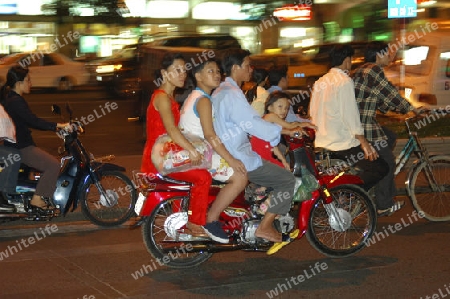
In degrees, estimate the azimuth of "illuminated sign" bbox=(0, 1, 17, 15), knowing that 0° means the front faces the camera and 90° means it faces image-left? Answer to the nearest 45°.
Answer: approximately 0°

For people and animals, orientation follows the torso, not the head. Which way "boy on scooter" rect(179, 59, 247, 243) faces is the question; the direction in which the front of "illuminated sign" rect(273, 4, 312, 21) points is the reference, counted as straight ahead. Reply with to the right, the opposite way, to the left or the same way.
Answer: to the left

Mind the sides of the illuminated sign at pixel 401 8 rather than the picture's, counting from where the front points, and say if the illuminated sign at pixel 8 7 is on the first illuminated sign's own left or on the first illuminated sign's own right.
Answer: on the first illuminated sign's own right

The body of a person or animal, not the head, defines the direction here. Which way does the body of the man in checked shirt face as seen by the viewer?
to the viewer's right

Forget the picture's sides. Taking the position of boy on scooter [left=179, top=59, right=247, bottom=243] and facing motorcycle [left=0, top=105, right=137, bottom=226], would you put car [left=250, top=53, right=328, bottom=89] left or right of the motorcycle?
right

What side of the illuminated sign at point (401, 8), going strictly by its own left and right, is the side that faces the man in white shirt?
front

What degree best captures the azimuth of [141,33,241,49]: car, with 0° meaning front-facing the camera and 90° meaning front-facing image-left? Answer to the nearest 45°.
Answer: approximately 90°

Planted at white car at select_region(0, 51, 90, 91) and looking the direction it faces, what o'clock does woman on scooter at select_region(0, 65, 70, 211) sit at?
The woman on scooter is roughly at 9 o'clock from the white car.

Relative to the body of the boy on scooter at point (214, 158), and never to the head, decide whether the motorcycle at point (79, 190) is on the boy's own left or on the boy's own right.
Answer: on the boy's own left

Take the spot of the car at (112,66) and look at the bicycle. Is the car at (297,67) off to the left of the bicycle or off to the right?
left

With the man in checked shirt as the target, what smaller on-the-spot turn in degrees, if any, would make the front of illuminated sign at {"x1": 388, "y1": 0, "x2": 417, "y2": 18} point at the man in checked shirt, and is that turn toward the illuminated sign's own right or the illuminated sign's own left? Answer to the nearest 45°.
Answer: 0° — it already faces them

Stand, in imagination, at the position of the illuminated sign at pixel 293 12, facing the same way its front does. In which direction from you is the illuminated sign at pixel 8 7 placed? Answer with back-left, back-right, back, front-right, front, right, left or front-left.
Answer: right

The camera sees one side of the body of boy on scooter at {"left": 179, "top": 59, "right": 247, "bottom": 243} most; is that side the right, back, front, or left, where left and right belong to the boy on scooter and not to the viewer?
right

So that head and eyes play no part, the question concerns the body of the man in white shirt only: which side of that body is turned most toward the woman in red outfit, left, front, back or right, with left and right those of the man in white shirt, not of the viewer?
back

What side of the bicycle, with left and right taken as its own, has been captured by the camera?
right
